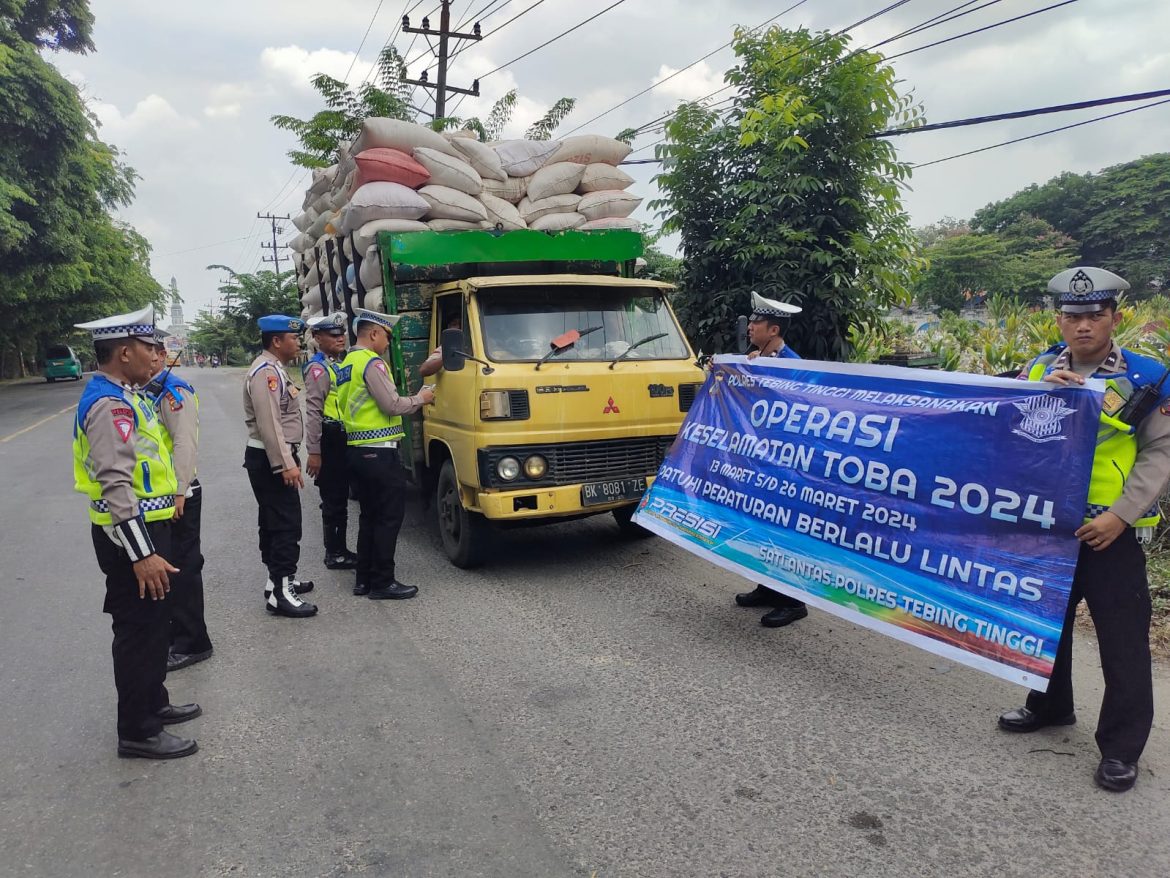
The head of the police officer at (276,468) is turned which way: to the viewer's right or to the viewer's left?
to the viewer's right

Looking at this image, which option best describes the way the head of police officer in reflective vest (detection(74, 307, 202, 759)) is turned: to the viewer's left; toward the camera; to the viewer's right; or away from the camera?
to the viewer's right

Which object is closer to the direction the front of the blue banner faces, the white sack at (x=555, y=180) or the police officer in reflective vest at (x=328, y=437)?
the police officer in reflective vest

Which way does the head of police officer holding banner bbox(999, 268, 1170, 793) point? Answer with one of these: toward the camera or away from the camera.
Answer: toward the camera

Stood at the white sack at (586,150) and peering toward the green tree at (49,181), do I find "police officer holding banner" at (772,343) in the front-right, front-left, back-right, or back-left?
back-left

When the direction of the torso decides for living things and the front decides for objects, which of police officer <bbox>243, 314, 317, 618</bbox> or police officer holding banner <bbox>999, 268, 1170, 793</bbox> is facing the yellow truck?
the police officer

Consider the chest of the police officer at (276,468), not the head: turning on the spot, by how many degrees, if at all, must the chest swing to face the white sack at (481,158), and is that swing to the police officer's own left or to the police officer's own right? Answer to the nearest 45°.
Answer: approximately 45° to the police officer's own left

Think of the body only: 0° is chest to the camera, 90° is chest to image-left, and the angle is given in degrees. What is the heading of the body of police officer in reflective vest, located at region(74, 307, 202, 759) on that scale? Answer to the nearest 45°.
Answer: approximately 270°

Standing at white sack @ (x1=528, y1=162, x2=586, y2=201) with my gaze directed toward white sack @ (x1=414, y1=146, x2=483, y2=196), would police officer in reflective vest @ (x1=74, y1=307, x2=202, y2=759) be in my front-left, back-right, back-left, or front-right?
front-left

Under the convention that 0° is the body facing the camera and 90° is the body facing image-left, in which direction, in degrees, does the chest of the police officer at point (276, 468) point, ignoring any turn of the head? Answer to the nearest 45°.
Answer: approximately 270°

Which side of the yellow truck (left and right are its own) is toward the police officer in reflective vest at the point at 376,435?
right

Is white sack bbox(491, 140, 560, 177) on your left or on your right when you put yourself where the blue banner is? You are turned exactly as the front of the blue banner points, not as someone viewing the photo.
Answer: on your right

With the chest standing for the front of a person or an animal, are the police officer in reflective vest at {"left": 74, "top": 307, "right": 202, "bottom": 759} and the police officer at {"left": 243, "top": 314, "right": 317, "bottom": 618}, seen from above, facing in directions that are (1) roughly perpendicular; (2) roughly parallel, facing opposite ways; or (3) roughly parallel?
roughly parallel

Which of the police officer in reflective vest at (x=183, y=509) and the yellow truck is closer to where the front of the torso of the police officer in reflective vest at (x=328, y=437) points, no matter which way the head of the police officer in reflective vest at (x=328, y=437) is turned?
the yellow truck

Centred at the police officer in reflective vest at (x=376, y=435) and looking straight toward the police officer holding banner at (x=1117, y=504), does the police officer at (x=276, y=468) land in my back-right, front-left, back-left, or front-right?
back-right

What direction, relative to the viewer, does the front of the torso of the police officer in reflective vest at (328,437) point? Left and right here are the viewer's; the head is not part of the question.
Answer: facing to the right of the viewer

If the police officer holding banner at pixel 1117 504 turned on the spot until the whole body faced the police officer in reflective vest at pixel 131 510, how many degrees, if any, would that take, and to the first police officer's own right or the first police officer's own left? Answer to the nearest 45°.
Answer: approximately 45° to the first police officer's own right
